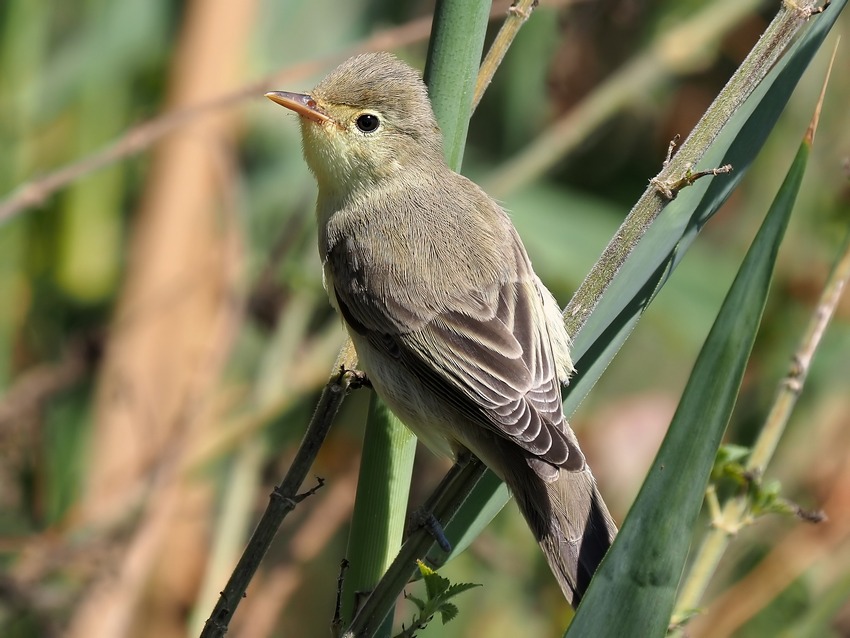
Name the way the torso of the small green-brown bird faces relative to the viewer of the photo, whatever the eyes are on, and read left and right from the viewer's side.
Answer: facing away from the viewer and to the left of the viewer

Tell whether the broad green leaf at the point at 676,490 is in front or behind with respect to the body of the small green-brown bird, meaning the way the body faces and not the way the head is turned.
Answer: behind

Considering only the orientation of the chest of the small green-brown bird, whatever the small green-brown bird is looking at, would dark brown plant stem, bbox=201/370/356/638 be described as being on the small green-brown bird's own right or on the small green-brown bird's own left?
on the small green-brown bird's own left

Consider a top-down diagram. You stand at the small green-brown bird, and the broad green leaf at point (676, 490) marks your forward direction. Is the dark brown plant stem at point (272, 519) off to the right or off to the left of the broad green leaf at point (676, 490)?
right
